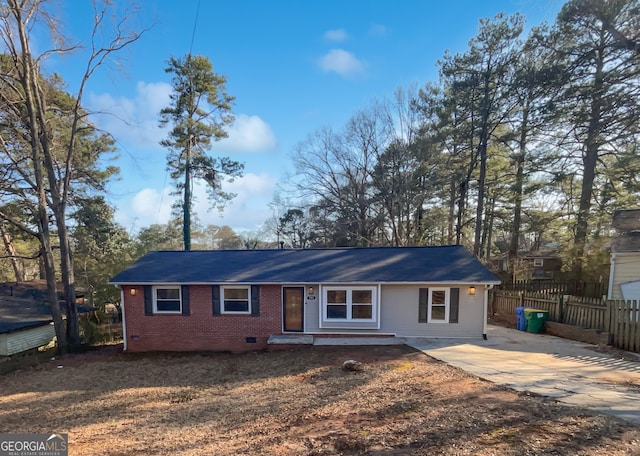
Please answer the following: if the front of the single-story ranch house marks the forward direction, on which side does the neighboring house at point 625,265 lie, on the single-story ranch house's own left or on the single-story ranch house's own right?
on the single-story ranch house's own left

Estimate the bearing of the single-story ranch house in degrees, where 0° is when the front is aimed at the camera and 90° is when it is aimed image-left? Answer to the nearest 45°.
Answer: approximately 0°
